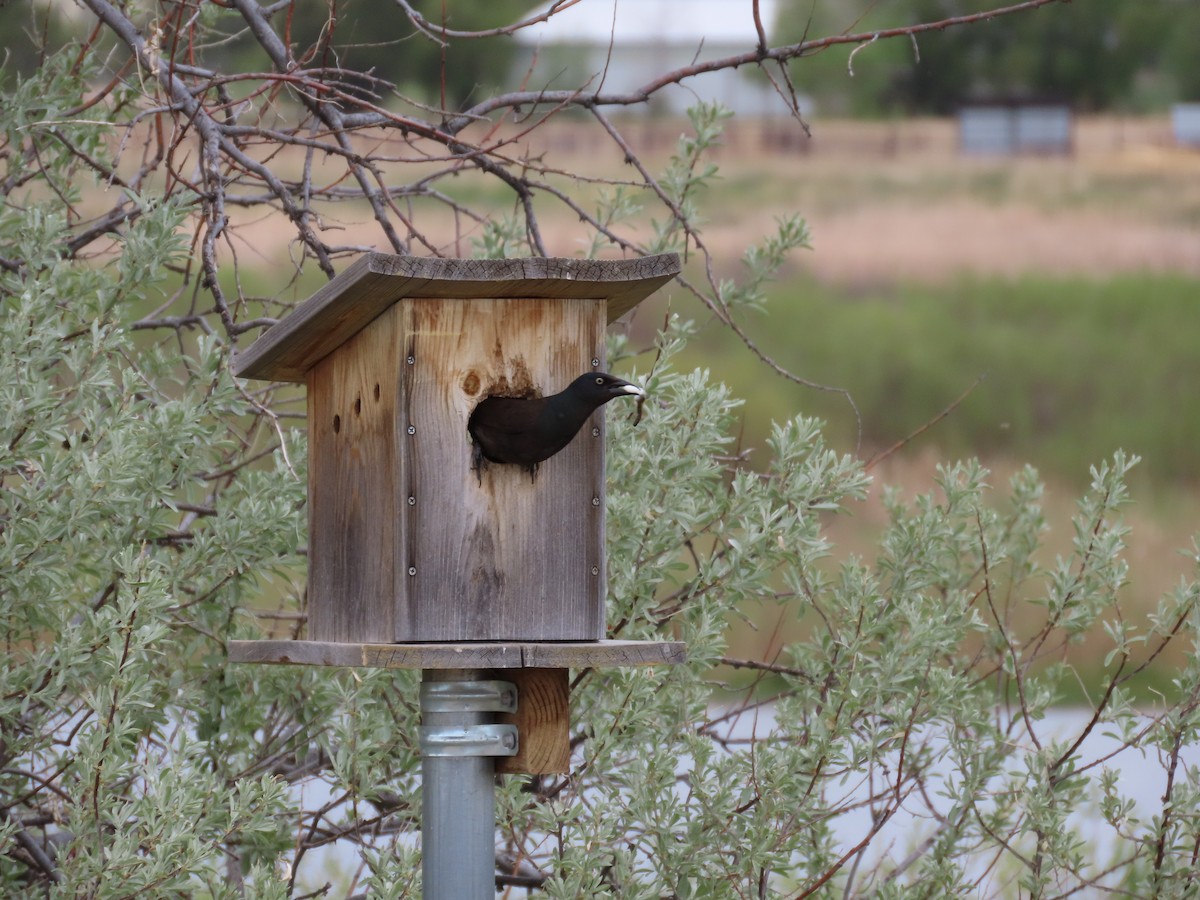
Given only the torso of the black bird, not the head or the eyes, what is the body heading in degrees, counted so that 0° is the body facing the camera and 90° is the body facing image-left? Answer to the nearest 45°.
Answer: approximately 270°

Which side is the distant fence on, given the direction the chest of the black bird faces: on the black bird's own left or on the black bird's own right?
on the black bird's own left
